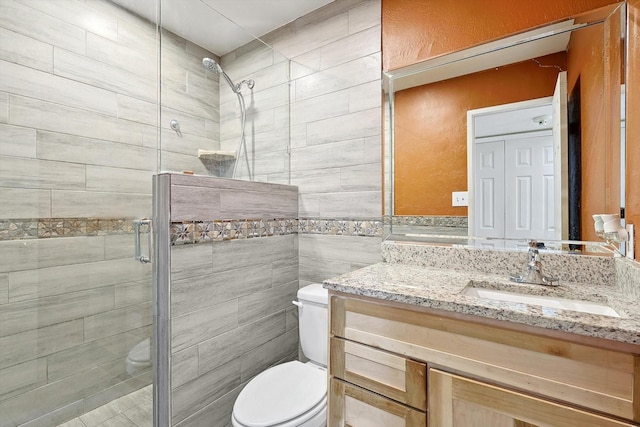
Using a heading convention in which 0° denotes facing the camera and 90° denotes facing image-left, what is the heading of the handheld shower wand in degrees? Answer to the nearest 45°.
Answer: approximately 45°

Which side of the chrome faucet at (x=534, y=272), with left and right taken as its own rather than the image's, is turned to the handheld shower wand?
right

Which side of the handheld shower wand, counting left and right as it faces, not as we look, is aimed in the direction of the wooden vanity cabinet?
left

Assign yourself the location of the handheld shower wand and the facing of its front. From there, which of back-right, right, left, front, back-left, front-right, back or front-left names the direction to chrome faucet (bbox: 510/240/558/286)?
left

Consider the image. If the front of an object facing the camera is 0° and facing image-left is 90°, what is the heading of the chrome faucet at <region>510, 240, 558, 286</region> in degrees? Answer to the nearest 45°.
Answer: approximately 0°

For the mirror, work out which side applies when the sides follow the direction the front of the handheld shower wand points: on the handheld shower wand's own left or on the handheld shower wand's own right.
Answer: on the handheld shower wand's own left
